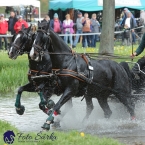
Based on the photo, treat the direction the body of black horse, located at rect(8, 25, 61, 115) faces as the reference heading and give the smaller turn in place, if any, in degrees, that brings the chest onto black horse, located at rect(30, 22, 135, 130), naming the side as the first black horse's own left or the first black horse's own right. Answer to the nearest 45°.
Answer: approximately 135° to the first black horse's own left

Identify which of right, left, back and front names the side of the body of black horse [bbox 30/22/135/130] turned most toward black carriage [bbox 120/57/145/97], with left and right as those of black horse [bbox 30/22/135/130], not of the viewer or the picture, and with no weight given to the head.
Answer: back

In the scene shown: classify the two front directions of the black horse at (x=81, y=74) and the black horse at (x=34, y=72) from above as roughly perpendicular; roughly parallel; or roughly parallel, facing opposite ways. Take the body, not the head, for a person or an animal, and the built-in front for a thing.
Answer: roughly parallel

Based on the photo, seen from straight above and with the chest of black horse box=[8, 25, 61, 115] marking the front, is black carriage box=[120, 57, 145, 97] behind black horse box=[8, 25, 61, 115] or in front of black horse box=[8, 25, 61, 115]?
behind

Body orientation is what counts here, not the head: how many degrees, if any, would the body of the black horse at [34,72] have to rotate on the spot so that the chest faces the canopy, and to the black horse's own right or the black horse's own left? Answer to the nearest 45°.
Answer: approximately 135° to the black horse's own right

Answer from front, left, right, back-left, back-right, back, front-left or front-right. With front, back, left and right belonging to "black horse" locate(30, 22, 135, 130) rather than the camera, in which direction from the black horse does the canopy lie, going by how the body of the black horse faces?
back-right

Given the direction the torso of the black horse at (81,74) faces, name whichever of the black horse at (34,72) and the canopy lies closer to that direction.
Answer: the black horse

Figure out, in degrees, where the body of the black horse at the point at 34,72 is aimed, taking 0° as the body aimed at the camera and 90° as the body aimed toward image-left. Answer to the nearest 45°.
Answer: approximately 45°

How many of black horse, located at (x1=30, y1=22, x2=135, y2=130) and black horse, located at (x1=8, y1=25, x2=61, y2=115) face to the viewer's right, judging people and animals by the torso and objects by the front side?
0

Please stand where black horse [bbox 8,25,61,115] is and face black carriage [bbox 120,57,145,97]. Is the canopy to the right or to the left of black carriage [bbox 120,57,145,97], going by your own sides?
left

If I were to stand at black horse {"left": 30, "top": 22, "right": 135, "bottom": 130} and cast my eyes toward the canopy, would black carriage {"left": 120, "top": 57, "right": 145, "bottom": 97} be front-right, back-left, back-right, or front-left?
front-right
